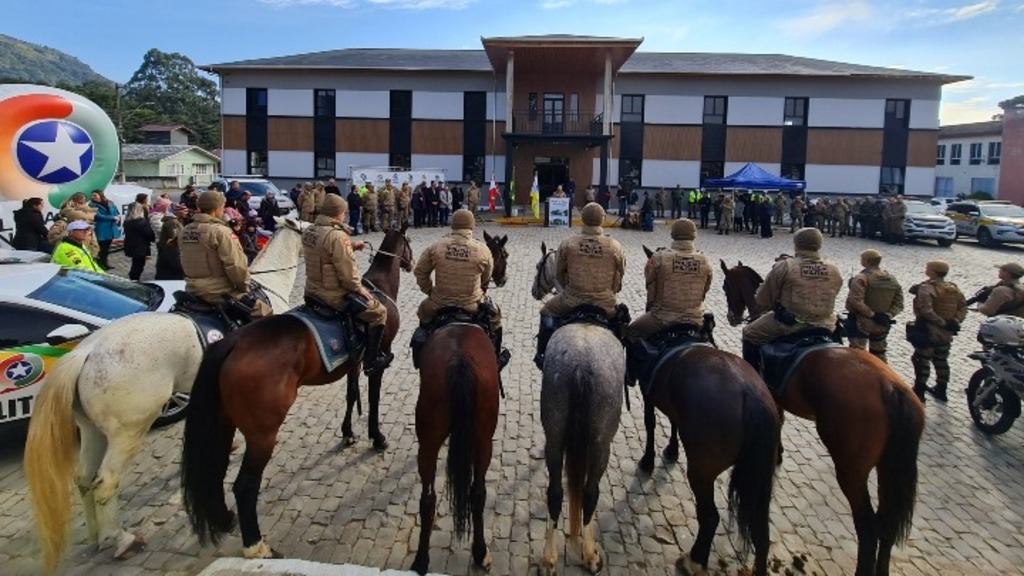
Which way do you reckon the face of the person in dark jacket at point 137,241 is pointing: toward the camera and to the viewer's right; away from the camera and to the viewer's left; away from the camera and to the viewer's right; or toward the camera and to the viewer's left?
away from the camera and to the viewer's right

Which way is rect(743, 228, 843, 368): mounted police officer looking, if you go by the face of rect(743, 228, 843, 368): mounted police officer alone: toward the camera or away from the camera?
away from the camera

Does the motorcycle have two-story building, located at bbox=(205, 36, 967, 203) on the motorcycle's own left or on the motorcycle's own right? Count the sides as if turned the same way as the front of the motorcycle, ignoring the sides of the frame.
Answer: on the motorcycle's own right

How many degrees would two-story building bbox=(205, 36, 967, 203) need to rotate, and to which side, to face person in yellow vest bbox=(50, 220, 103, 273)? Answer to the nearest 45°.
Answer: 0° — it already faces them

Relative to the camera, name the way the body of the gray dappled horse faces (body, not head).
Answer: away from the camera

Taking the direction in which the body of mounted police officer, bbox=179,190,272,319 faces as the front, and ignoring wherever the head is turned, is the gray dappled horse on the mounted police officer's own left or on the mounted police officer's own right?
on the mounted police officer's own right

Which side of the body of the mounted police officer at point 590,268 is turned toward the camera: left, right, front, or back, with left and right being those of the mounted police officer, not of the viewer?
back

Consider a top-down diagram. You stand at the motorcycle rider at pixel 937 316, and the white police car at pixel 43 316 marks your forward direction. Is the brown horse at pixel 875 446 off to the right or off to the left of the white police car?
left
